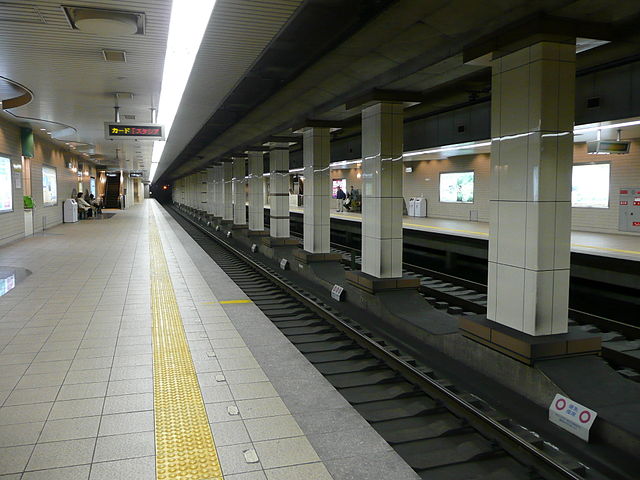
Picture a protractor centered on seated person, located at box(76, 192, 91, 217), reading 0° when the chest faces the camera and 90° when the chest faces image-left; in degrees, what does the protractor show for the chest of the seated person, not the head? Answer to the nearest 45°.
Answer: approximately 270°

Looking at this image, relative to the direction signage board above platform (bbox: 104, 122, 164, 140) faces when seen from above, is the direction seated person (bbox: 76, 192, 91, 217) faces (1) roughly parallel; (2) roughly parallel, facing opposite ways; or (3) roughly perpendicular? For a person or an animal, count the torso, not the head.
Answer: roughly perpendicular

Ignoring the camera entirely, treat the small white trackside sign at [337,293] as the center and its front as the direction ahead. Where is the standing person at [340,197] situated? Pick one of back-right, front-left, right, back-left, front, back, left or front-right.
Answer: back-right

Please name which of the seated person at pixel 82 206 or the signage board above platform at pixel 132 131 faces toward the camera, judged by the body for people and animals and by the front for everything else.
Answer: the signage board above platform

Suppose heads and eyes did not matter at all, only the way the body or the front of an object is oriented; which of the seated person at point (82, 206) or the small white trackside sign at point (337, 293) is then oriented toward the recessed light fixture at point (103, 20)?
the small white trackside sign

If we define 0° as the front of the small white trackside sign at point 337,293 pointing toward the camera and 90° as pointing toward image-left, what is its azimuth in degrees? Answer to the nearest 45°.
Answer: approximately 45°

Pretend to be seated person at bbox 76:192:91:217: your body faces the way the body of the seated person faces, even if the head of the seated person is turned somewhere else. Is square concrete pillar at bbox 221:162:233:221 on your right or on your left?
on your left

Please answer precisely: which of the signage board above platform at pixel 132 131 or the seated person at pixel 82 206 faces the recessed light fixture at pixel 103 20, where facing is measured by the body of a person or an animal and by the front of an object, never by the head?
the signage board above platform

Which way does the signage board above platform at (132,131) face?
toward the camera

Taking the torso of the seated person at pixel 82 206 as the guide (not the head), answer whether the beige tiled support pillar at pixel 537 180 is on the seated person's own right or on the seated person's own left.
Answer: on the seated person's own right

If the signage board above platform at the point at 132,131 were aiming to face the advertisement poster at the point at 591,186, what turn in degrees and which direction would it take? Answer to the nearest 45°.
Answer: approximately 90° to its left

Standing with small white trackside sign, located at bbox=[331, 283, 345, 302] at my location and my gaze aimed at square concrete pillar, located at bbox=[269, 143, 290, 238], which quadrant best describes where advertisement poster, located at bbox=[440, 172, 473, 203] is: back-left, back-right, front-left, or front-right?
front-right

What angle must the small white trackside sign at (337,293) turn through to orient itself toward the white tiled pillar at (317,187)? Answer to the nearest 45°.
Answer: approximately 135° to its right

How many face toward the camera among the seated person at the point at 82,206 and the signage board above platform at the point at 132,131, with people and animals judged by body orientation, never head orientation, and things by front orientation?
1

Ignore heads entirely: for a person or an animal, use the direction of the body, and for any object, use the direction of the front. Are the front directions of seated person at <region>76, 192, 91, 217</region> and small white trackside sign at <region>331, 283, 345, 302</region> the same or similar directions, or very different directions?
very different directions
